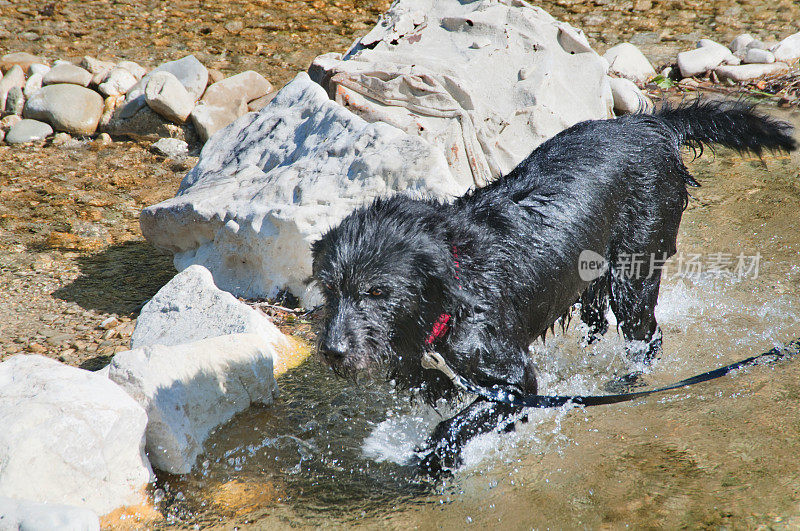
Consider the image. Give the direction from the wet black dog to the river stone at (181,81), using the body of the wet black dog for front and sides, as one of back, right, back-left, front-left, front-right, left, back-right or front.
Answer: right

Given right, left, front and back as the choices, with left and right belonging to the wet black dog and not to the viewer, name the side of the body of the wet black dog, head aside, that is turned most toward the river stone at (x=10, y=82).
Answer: right

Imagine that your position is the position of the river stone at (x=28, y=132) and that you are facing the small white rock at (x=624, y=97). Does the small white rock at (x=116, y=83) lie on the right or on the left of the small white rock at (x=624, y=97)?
left

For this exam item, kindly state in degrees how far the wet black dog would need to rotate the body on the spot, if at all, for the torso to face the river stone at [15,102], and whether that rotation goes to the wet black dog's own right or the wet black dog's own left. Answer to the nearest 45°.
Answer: approximately 90° to the wet black dog's own right

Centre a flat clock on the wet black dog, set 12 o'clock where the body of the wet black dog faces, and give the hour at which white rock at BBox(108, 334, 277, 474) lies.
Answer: The white rock is roughly at 1 o'clock from the wet black dog.

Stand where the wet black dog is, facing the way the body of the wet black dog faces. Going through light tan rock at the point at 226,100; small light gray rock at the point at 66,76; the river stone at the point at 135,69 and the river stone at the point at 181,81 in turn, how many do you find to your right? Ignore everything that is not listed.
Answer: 4

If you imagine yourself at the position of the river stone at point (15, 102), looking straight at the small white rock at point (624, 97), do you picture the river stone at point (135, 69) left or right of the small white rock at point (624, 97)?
left

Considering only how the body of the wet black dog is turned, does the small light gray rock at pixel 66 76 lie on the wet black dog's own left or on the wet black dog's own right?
on the wet black dog's own right

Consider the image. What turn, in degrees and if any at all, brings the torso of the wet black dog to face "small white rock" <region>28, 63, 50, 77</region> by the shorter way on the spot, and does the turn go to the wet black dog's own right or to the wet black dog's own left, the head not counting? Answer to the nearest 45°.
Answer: approximately 90° to the wet black dog's own right

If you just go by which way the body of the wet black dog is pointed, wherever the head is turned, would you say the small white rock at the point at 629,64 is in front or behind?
behind

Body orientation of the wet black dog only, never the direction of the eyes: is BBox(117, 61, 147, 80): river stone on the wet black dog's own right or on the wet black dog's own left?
on the wet black dog's own right

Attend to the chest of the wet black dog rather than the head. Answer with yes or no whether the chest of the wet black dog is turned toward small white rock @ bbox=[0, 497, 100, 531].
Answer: yes

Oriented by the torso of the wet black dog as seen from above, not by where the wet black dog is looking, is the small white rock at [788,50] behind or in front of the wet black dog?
behind

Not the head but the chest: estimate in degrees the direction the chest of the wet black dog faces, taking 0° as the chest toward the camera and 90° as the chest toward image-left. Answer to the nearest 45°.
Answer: approximately 45°

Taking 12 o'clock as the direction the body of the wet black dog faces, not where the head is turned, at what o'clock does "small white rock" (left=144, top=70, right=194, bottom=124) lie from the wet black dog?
The small white rock is roughly at 3 o'clock from the wet black dog.
